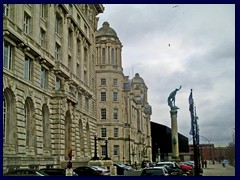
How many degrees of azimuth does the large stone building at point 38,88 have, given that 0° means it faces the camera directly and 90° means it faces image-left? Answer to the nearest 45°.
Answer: approximately 315°

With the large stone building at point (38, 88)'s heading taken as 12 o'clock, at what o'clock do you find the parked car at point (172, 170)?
The parked car is roughly at 11 o'clock from the large stone building.
